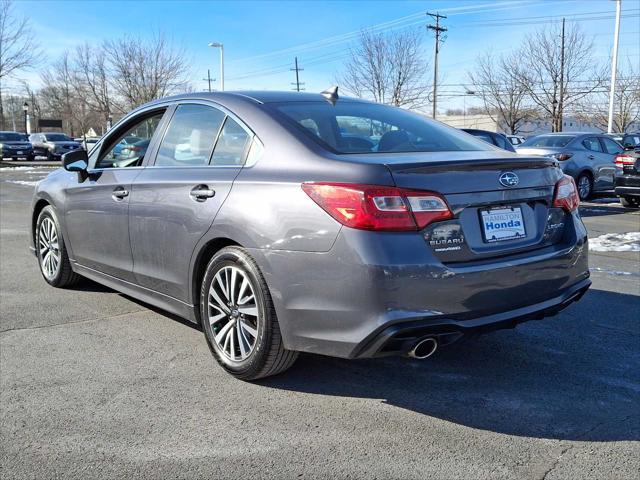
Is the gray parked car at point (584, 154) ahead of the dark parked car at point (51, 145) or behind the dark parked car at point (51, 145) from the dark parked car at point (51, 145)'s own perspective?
ahead

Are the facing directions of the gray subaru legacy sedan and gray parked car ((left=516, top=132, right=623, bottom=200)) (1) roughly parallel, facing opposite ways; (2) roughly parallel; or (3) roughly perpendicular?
roughly perpendicular

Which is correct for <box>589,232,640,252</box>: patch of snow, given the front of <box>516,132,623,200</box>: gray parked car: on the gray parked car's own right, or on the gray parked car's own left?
on the gray parked car's own right

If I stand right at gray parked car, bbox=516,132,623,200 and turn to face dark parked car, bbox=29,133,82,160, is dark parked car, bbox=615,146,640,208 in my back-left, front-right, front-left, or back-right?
back-left

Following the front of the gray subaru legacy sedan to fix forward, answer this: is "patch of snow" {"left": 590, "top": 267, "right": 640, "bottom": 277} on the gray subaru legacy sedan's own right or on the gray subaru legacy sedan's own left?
on the gray subaru legacy sedan's own right

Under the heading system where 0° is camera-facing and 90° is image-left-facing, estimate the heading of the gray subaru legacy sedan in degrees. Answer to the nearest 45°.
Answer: approximately 135°

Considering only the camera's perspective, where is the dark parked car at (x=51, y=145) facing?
facing the viewer and to the right of the viewer

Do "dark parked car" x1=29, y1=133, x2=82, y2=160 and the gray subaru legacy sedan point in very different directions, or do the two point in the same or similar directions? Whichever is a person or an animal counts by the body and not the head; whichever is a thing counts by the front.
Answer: very different directions

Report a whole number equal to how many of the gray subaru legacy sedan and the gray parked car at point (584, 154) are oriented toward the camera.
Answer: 0

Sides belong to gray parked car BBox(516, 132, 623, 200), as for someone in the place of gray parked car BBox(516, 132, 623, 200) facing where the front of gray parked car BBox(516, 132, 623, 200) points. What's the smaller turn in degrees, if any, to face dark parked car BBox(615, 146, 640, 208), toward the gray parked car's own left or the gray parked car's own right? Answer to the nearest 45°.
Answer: approximately 135° to the gray parked car's own right

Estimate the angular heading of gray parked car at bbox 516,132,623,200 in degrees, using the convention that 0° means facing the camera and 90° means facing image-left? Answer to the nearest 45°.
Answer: approximately 225°

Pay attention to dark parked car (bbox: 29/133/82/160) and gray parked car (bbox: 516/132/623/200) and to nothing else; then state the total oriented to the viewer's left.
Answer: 0
